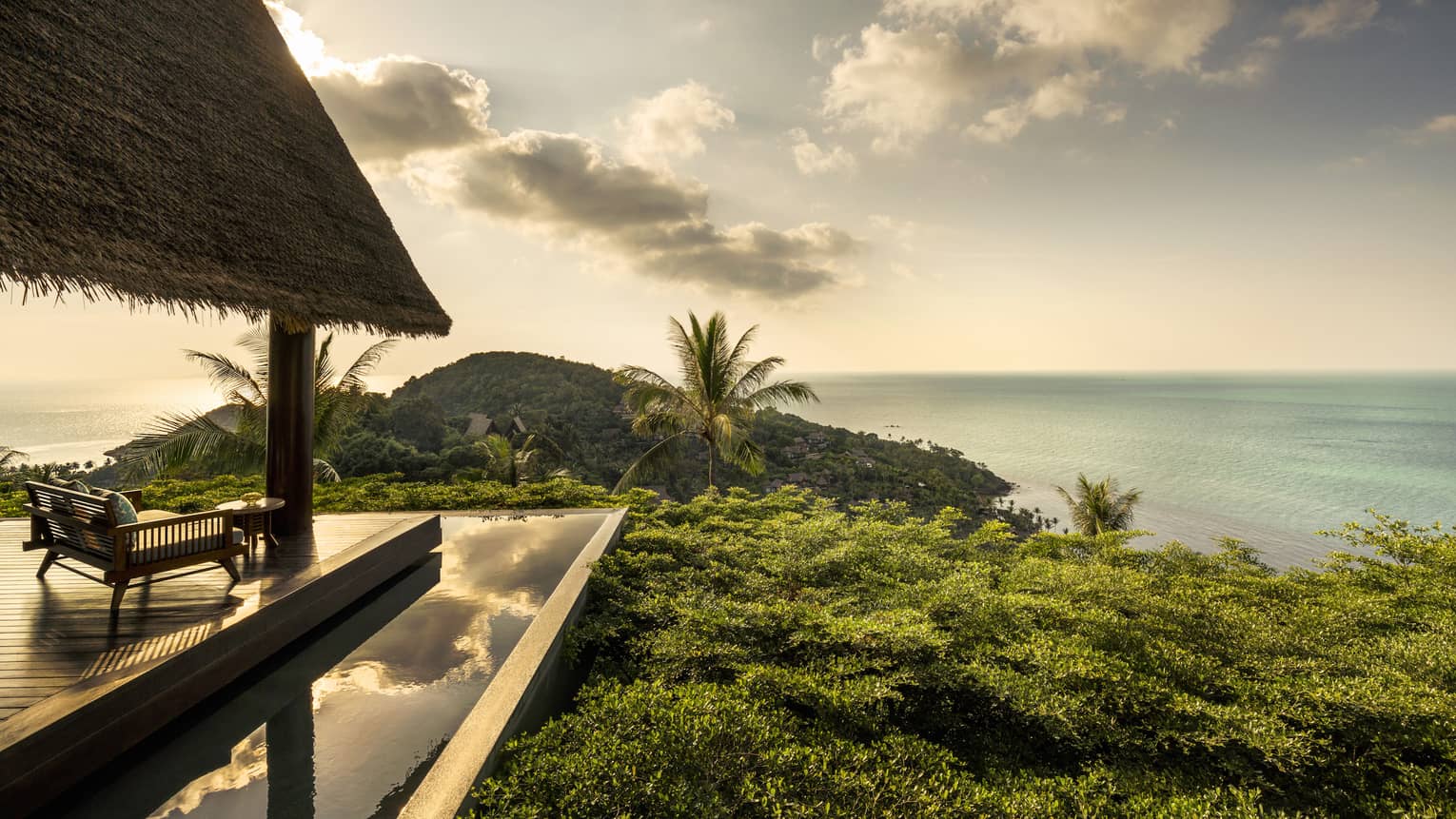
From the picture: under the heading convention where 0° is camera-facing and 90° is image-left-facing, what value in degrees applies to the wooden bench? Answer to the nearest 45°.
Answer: approximately 225°

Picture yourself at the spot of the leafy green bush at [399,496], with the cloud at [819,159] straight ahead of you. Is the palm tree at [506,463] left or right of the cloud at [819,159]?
left

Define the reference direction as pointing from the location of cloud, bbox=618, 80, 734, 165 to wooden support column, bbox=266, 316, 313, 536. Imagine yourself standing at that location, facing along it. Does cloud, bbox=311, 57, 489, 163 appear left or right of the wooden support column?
right
